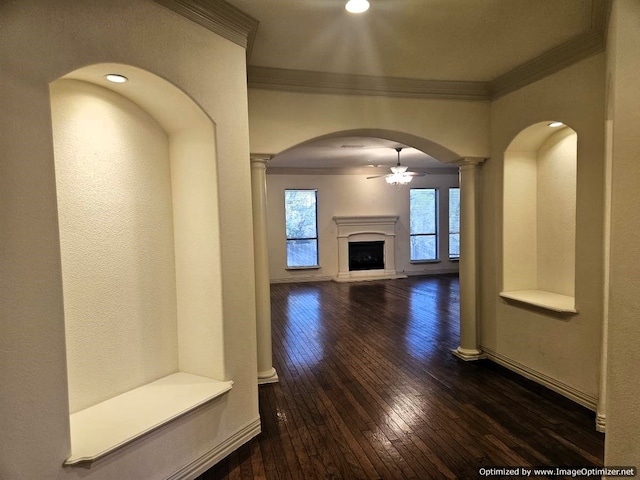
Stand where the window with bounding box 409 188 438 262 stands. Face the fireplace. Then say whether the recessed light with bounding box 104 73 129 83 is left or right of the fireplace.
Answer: left

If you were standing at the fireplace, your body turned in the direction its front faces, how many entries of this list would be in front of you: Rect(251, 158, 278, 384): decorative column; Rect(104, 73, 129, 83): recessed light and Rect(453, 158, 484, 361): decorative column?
3

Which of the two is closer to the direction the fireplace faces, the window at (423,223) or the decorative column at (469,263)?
the decorative column

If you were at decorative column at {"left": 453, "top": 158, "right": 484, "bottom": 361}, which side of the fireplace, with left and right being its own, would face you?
front

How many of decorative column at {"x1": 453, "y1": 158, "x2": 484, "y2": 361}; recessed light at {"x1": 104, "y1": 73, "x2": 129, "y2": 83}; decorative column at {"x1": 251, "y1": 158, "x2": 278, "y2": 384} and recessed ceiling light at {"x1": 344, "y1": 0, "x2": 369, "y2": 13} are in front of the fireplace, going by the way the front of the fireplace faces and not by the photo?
4

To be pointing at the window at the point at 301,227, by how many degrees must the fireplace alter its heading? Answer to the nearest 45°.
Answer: approximately 90° to its right

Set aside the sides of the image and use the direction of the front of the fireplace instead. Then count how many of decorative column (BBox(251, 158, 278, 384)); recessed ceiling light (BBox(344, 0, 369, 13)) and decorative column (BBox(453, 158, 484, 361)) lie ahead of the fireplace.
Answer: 3

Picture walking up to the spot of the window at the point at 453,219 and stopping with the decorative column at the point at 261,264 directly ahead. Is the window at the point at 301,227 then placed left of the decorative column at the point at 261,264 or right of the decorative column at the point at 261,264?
right

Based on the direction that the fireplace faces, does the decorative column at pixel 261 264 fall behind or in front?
in front

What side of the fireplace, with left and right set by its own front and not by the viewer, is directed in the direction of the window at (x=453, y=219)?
left

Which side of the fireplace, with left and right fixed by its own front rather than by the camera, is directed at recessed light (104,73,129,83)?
front

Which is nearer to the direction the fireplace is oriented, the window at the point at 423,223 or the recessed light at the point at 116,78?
the recessed light

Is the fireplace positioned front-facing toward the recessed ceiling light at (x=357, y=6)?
yes

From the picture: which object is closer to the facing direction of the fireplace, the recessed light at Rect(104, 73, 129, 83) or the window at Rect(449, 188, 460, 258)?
the recessed light

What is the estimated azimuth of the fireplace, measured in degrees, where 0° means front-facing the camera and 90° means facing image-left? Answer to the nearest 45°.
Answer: approximately 0°
